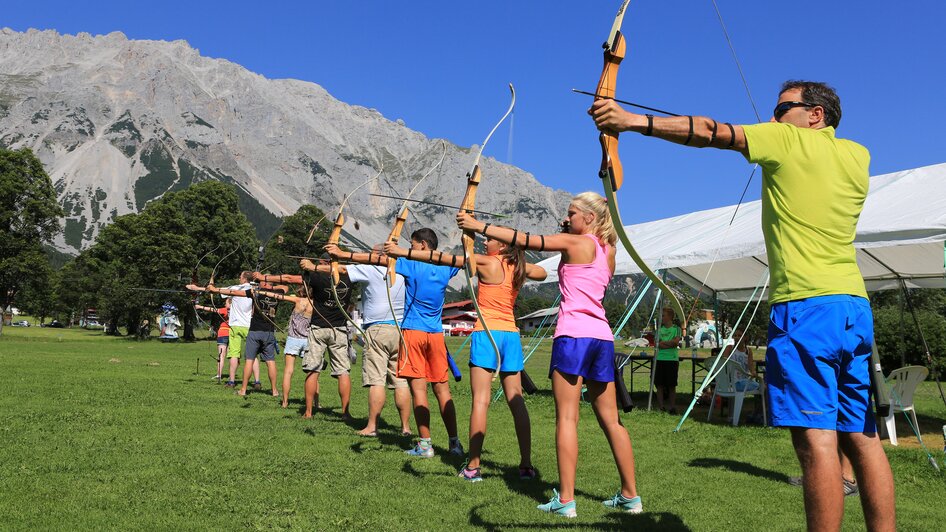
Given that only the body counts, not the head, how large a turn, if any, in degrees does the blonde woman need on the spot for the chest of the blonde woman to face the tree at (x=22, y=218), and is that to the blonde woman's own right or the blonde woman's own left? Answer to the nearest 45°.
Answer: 0° — they already face it

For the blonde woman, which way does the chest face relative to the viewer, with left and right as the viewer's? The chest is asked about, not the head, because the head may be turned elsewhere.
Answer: facing away from the viewer and to the left of the viewer

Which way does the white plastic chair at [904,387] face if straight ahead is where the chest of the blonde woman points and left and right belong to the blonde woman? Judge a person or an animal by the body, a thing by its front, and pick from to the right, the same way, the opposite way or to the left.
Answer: the same way

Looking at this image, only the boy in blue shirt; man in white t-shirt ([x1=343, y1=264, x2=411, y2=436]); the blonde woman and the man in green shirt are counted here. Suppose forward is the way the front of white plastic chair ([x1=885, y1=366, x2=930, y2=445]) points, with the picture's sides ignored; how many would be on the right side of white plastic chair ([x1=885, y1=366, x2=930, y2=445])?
0

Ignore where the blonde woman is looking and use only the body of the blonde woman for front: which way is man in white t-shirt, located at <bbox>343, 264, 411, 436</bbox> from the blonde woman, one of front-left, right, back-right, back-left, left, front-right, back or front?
front

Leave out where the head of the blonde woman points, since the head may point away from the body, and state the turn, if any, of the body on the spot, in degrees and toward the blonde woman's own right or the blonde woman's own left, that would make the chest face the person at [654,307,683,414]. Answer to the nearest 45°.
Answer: approximately 45° to the blonde woman's own right

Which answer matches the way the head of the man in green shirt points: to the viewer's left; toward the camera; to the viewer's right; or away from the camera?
to the viewer's left

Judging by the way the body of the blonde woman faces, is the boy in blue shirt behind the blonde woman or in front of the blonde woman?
in front

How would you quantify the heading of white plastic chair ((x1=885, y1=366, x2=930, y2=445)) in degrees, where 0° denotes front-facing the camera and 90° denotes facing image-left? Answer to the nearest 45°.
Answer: approximately 135°

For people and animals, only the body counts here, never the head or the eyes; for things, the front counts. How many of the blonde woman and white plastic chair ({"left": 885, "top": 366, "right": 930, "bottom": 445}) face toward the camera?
0

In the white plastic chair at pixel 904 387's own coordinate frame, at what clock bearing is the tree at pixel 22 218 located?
The tree is roughly at 11 o'clock from the white plastic chair.

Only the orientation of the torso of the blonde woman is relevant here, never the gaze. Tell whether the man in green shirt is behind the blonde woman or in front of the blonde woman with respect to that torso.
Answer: behind

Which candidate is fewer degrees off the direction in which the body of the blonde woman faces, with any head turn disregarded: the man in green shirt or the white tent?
the white tent

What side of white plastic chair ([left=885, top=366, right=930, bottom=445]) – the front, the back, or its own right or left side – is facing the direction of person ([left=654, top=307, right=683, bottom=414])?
front

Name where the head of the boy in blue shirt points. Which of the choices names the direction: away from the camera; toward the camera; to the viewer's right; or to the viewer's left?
to the viewer's left
